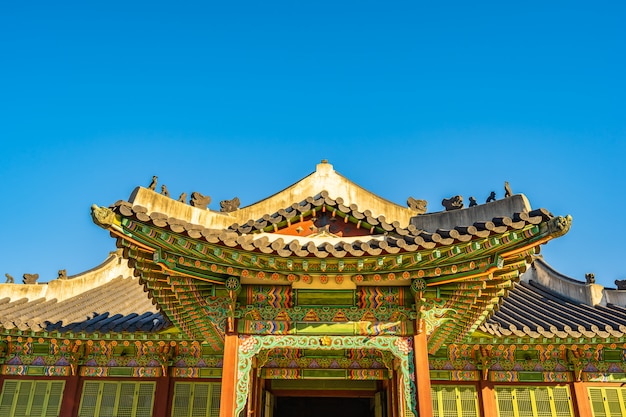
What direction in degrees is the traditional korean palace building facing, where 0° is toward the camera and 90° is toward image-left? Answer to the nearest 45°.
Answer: approximately 0°
